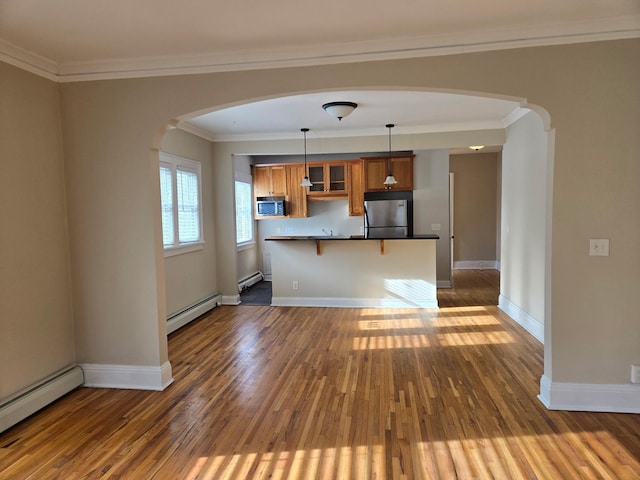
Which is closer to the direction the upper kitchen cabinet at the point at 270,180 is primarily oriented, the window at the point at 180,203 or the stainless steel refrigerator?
the window

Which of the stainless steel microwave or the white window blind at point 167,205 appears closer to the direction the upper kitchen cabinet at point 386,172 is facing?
the white window blind

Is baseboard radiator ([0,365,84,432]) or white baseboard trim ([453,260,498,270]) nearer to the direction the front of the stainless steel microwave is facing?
the baseboard radiator

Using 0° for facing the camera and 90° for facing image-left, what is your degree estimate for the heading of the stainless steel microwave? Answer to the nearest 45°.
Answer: approximately 0°

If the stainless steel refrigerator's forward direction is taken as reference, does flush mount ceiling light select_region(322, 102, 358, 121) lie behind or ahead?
ahead

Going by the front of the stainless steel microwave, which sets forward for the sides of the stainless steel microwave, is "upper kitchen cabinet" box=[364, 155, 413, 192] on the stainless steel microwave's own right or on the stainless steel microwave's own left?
on the stainless steel microwave's own left
